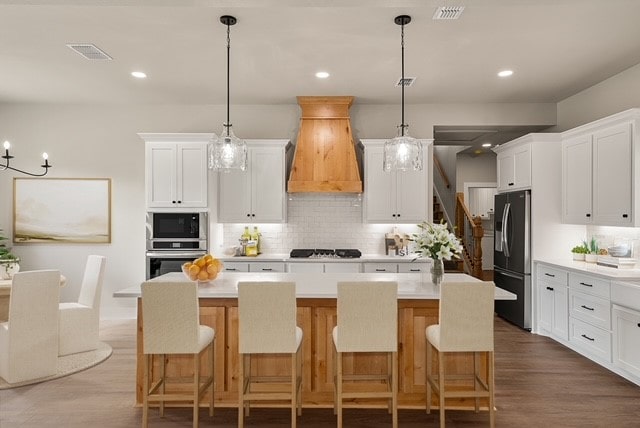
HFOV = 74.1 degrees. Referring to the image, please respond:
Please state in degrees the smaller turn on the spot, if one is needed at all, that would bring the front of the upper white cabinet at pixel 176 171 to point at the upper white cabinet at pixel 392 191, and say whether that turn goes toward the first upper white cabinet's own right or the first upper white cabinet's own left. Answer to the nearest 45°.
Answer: approximately 90° to the first upper white cabinet's own left

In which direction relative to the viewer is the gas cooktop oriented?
toward the camera

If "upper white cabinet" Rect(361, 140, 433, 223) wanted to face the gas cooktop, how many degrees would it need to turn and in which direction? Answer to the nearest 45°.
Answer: approximately 90° to its right

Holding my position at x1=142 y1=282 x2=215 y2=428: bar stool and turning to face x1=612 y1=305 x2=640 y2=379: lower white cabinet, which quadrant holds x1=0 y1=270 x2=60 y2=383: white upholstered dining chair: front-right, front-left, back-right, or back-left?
back-left

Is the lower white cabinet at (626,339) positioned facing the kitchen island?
yes

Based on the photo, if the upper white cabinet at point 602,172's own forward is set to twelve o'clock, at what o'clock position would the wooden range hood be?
The wooden range hood is roughly at 1 o'clock from the upper white cabinet.

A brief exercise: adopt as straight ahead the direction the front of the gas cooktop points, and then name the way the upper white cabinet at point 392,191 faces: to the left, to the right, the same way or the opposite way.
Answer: the same way

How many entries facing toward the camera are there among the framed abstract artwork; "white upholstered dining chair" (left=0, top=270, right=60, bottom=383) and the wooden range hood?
2

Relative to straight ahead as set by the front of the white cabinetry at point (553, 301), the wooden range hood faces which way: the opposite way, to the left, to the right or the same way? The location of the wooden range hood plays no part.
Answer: to the left

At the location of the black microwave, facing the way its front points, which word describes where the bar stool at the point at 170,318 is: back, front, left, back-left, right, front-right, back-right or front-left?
front

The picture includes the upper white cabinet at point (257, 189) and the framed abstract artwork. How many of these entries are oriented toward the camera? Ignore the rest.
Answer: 2

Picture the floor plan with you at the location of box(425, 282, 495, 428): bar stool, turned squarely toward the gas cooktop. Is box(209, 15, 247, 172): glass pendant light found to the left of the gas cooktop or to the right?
left

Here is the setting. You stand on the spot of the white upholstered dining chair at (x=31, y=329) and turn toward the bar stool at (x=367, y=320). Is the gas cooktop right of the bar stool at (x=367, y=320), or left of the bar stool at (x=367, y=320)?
left

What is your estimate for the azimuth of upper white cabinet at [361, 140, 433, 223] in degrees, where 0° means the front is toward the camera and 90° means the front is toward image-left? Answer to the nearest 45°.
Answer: approximately 0°

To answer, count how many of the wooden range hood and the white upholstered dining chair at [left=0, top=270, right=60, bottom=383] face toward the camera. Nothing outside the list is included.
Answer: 1

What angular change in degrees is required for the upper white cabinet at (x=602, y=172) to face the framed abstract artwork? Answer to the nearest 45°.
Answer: approximately 45° to its right

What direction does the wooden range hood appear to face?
toward the camera

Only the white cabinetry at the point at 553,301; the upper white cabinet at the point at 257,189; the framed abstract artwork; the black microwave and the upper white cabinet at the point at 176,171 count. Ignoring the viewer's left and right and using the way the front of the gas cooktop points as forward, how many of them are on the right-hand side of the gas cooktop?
4

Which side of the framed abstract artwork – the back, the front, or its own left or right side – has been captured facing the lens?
front
